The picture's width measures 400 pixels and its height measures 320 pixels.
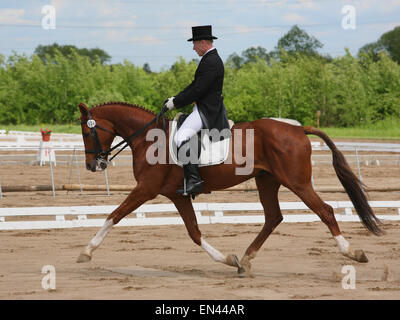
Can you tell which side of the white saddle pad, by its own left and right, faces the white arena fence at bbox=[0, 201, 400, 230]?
right

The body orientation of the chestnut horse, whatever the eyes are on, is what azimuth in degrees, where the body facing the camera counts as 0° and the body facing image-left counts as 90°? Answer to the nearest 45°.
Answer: approximately 90°

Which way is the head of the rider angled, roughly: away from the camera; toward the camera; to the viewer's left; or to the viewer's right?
to the viewer's left

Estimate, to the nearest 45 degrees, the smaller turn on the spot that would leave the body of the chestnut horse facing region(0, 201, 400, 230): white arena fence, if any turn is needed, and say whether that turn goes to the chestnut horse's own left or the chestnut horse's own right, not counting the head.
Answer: approximately 90° to the chestnut horse's own right

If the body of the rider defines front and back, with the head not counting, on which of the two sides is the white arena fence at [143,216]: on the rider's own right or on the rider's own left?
on the rider's own right

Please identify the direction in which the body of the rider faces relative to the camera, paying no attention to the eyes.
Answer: to the viewer's left

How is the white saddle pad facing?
to the viewer's left
